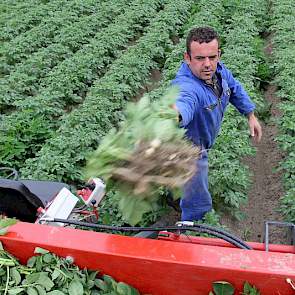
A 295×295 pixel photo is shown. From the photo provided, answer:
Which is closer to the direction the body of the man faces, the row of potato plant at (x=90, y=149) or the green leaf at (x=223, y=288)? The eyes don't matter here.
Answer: the green leaf

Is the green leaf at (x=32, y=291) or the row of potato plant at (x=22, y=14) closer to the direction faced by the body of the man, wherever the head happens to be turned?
the green leaf

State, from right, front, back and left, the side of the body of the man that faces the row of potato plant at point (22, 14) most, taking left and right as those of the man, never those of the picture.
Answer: back

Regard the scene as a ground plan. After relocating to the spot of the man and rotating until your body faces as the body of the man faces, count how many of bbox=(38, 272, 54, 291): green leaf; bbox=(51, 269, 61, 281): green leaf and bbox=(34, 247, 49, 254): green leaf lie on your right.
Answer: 3

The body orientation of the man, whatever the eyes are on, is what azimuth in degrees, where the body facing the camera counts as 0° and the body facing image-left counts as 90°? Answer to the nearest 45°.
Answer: approximately 315°

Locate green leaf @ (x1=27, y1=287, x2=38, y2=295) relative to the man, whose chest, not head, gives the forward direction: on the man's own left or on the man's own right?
on the man's own right

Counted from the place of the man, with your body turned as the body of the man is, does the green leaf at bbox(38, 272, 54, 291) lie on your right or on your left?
on your right

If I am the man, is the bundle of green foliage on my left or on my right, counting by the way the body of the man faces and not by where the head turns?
on my right
